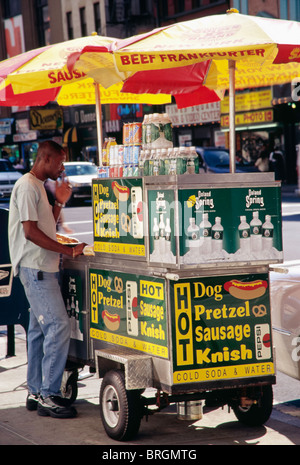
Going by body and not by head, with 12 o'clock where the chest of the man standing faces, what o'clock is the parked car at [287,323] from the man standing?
The parked car is roughly at 12 o'clock from the man standing.

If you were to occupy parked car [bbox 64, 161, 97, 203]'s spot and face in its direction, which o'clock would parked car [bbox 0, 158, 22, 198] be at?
parked car [bbox 0, 158, 22, 198] is roughly at 4 o'clock from parked car [bbox 64, 161, 97, 203].

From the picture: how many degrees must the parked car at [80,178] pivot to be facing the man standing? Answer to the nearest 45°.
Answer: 0° — it already faces them

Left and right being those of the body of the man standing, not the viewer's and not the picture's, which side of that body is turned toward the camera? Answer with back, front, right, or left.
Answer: right

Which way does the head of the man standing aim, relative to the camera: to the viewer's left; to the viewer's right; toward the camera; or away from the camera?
to the viewer's right

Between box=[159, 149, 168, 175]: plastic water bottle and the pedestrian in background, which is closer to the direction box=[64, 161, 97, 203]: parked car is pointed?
the plastic water bottle

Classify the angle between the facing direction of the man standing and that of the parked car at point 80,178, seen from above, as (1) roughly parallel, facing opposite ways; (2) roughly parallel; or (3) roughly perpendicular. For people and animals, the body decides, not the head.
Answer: roughly perpendicular

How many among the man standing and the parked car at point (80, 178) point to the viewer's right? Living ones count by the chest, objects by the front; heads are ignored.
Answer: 1

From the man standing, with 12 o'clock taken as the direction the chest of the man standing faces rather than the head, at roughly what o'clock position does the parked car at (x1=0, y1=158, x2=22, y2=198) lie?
The parked car is roughly at 9 o'clock from the man standing.
